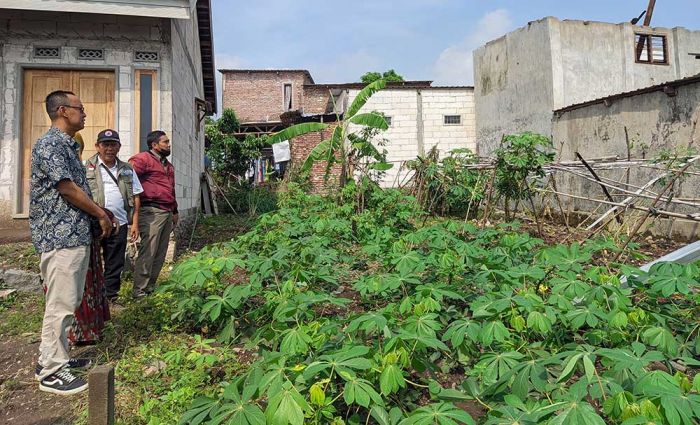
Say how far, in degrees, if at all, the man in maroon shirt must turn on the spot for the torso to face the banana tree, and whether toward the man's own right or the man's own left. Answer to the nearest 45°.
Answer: approximately 90° to the man's own left

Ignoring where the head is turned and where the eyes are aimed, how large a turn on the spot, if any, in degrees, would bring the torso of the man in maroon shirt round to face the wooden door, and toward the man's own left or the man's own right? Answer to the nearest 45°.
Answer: approximately 180°

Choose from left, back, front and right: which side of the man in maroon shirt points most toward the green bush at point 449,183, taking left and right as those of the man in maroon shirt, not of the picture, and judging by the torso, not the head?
left

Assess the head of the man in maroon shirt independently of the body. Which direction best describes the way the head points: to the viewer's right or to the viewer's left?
to the viewer's right

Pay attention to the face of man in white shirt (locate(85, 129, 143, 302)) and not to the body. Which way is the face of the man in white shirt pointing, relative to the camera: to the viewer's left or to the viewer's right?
to the viewer's right

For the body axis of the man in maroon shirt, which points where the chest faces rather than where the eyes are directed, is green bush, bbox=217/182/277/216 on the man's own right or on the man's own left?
on the man's own left

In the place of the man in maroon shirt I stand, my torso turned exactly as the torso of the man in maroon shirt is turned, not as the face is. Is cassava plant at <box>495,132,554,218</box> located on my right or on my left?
on my left

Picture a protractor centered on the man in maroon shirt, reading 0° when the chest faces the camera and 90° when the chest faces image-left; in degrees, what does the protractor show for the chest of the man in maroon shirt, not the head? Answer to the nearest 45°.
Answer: approximately 315°
